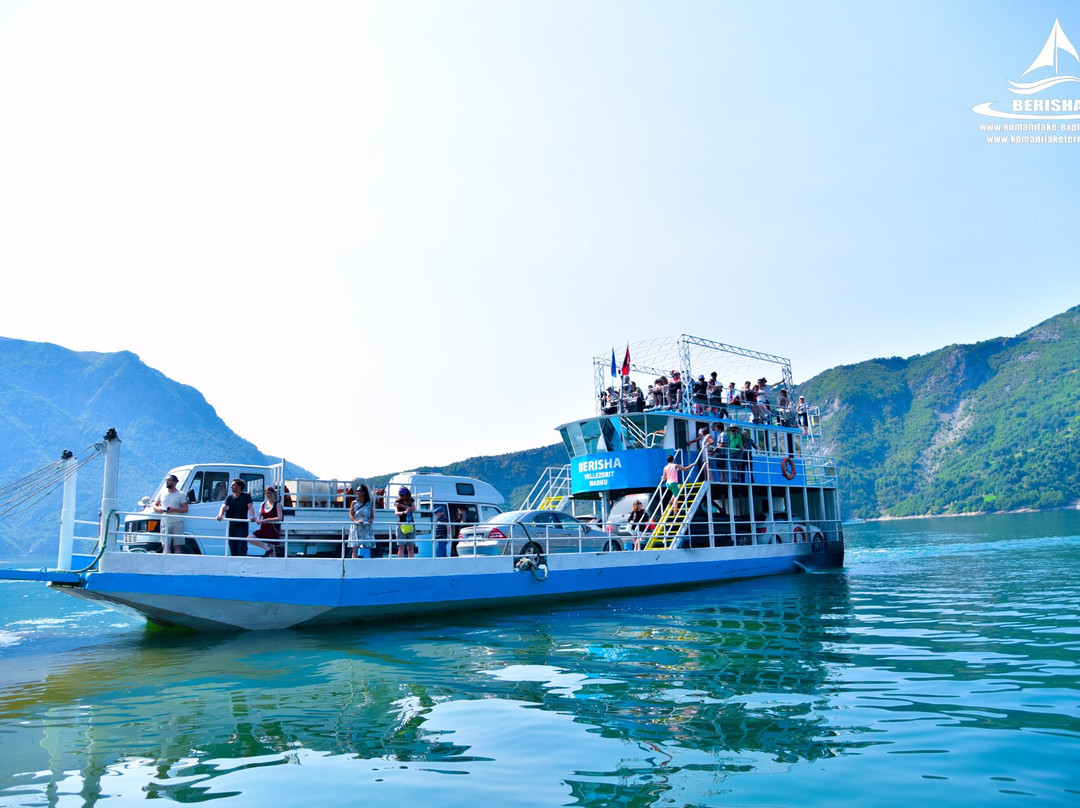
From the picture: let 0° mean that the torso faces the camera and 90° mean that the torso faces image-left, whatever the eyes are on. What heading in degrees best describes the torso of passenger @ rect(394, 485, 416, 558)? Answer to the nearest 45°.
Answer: approximately 0°

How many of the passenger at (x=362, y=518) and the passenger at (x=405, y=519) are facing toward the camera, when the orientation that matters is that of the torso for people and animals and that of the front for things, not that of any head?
2

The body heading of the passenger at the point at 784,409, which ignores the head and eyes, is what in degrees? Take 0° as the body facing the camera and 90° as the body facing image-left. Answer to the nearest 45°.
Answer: approximately 45°
